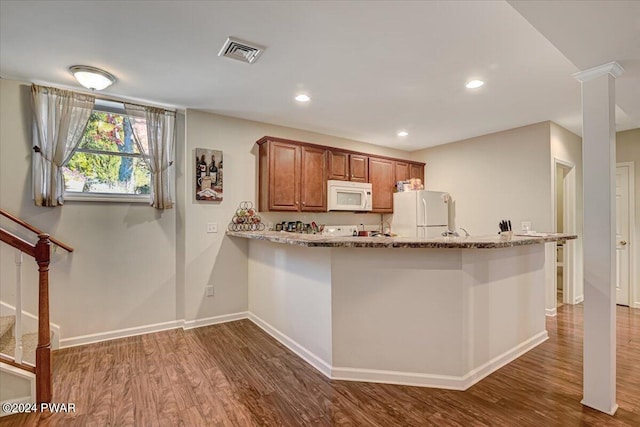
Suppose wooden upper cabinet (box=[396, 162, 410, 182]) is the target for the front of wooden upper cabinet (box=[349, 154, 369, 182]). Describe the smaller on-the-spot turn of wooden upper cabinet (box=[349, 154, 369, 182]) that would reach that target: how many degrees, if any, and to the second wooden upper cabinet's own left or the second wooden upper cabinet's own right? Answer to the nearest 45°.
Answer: approximately 90° to the second wooden upper cabinet's own left

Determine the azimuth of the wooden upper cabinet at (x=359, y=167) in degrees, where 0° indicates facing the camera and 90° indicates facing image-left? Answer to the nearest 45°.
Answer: approximately 315°

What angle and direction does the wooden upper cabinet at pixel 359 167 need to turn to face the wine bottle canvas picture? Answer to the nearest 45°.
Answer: approximately 90° to its right

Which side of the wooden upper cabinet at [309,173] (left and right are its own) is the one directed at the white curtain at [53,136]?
right

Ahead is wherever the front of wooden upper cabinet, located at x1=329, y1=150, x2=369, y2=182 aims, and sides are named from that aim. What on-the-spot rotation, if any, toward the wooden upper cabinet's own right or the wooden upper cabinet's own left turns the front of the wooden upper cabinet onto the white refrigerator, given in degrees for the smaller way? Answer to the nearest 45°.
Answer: approximately 45° to the wooden upper cabinet's own left
